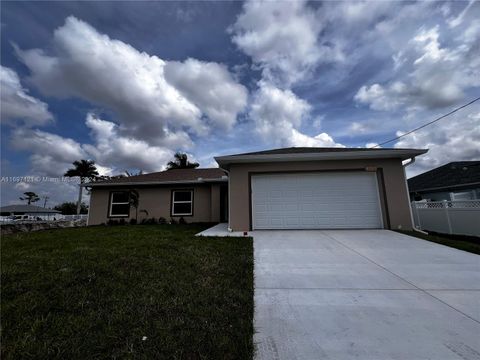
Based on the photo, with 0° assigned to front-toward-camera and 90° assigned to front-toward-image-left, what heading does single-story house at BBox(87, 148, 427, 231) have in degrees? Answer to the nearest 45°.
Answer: approximately 0°

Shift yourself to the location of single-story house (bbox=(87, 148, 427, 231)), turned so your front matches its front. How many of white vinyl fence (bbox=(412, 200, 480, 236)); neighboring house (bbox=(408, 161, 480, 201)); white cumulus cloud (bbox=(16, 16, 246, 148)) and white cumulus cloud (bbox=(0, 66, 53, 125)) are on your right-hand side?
2

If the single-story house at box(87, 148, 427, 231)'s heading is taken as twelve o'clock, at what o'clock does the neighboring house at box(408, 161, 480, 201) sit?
The neighboring house is roughly at 8 o'clock from the single-story house.

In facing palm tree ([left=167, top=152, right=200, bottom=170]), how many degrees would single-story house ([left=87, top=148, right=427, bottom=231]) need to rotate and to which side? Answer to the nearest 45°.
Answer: approximately 135° to its right
